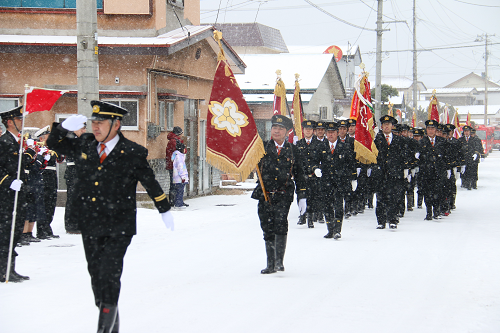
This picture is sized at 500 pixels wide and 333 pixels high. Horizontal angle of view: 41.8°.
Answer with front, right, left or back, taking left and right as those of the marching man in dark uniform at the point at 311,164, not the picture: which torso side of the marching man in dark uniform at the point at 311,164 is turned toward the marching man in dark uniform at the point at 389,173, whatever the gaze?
left

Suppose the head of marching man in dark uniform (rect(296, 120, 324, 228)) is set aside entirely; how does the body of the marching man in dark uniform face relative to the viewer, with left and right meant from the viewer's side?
facing the viewer

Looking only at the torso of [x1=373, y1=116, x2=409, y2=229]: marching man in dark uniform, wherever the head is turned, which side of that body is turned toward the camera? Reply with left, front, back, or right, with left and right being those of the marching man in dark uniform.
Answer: front

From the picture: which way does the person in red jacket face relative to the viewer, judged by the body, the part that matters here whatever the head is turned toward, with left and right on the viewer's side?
facing to the right of the viewer

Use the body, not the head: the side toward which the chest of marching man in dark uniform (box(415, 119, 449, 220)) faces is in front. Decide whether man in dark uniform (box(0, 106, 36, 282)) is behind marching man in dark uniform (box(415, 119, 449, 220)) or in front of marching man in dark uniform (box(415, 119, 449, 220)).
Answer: in front

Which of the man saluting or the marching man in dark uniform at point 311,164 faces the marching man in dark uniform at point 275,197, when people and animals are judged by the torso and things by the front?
the marching man in dark uniform at point 311,164

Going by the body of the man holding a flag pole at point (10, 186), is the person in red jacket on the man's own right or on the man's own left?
on the man's own left

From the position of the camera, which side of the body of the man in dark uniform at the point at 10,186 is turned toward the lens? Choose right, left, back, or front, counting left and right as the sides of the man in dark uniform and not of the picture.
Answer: right

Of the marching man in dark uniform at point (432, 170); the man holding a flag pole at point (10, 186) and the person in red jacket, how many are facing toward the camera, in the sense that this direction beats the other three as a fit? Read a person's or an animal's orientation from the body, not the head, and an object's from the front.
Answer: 1

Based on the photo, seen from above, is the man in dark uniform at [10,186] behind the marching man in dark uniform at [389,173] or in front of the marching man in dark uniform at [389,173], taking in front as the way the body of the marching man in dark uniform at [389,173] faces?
in front

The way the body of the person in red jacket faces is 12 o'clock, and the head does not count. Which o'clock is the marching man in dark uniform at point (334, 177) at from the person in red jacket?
The marching man in dark uniform is roughly at 2 o'clock from the person in red jacket.

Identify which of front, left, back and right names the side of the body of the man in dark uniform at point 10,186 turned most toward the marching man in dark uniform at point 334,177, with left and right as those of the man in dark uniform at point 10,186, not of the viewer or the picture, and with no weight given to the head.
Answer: front
